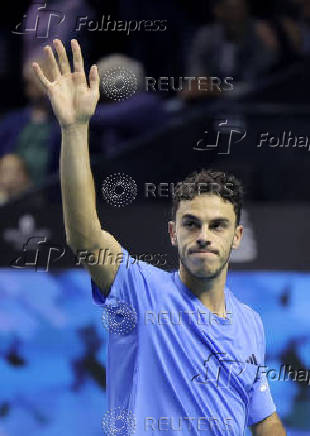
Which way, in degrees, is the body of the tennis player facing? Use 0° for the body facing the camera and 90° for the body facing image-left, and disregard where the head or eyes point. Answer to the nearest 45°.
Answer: approximately 315°
